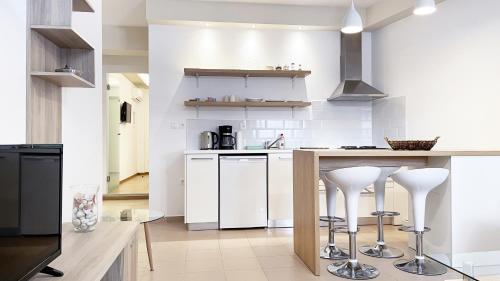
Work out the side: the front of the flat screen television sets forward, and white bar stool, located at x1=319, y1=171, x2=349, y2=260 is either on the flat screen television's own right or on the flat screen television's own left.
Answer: on the flat screen television's own left

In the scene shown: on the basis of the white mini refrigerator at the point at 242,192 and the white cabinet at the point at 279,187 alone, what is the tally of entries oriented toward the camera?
2

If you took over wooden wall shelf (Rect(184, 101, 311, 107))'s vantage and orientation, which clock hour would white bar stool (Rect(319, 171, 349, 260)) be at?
The white bar stool is roughly at 11 o'clock from the wooden wall shelf.

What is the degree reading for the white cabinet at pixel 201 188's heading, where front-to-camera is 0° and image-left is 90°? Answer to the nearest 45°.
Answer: approximately 0°

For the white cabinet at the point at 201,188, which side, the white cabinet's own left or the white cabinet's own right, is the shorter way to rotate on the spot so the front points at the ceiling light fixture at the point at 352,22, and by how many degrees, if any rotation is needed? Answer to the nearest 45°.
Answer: approximately 45° to the white cabinet's own left

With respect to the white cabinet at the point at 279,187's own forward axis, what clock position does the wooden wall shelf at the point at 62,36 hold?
The wooden wall shelf is roughly at 1 o'clock from the white cabinet.
